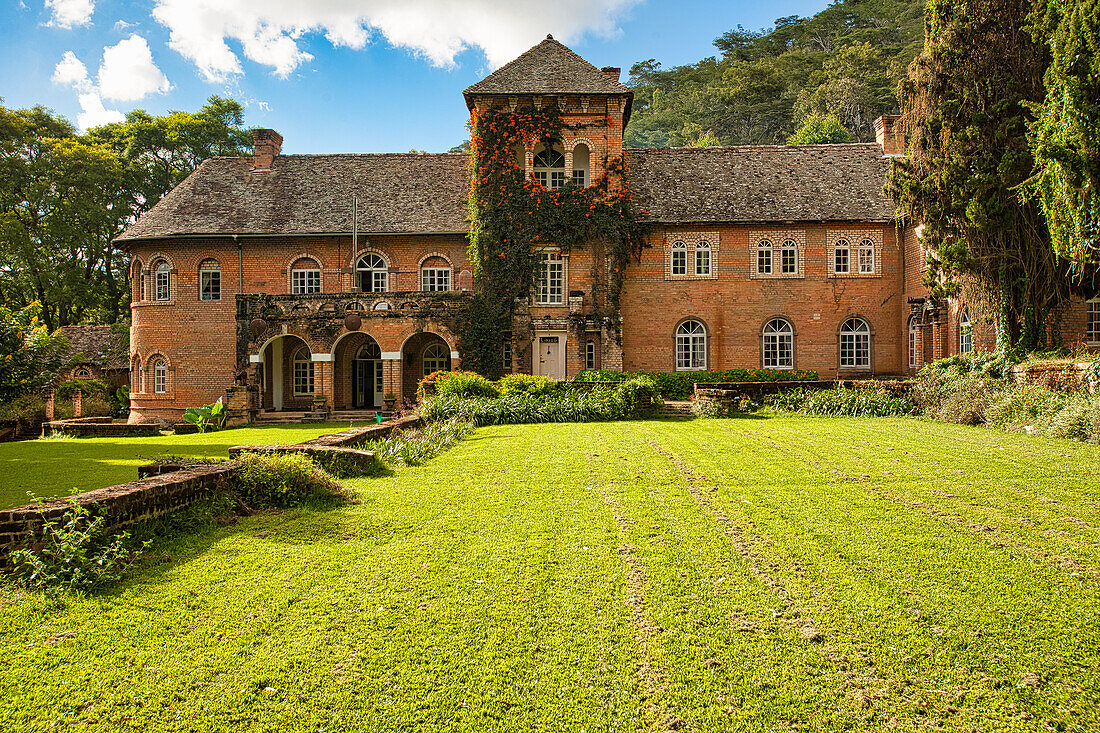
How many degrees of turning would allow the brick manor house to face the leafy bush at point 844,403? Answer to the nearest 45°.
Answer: approximately 45° to its left

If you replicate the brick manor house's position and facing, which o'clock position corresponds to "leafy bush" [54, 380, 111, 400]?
The leafy bush is roughly at 3 o'clock from the brick manor house.

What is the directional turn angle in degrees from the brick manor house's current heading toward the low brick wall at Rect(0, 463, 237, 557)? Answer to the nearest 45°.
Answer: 0° — it already faces it

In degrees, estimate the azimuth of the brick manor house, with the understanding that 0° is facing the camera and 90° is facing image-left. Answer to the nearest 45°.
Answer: approximately 0°

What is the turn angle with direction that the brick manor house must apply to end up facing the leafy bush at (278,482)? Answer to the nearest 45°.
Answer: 0° — it already faces it

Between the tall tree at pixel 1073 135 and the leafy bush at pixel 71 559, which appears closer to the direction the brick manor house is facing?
the leafy bush

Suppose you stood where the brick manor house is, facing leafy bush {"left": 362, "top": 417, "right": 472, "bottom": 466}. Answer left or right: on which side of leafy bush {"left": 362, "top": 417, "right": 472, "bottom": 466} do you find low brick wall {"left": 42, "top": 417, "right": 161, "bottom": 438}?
right

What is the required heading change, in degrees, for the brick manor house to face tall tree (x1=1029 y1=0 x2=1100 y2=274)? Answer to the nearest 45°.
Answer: approximately 45° to its left

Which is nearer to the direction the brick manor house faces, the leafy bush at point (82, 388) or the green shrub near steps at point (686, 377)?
the green shrub near steps

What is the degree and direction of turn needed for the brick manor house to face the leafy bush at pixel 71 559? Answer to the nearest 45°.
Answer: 0° — it already faces it
